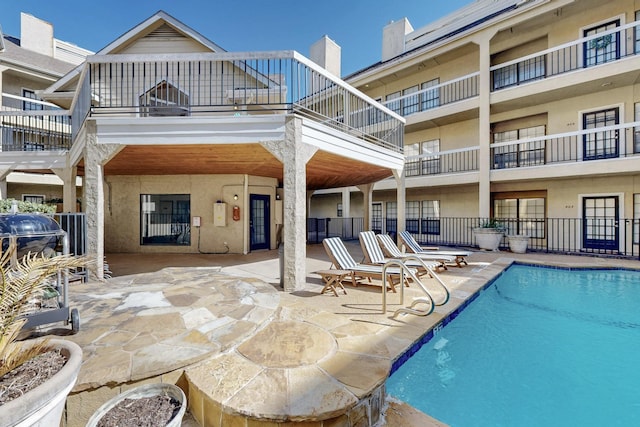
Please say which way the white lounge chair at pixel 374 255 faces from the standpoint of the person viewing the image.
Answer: facing the viewer and to the right of the viewer

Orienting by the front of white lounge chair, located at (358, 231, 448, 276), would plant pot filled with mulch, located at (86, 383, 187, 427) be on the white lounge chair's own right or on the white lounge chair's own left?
on the white lounge chair's own right

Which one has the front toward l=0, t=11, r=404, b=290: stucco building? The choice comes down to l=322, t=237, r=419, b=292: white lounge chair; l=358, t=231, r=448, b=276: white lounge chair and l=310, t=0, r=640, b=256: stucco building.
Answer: l=310, t=0, r=640, b=256: stucco building

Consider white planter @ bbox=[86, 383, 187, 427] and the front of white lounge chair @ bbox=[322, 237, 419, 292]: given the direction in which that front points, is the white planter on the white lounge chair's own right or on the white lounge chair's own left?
on the white lounge chair's own right

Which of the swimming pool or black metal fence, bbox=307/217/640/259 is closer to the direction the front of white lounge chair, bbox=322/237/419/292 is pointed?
the swimming pool

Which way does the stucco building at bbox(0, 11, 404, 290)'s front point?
toward the camera

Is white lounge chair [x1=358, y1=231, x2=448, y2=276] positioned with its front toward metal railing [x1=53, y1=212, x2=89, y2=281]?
no

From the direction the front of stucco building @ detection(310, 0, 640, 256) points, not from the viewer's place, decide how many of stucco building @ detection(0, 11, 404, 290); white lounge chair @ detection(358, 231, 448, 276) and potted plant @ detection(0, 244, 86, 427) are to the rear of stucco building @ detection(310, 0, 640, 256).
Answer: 0

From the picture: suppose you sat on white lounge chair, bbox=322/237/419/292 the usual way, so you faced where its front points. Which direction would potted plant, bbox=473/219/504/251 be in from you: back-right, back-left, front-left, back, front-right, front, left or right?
left

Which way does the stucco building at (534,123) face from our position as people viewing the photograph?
facing the viewer and to the left of the viewer

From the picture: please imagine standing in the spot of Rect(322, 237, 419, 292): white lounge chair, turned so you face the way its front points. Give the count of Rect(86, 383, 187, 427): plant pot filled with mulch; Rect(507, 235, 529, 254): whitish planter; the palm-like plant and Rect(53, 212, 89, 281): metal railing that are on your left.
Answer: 1

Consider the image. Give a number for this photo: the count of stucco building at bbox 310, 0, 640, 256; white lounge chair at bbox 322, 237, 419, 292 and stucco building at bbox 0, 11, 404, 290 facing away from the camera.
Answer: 0

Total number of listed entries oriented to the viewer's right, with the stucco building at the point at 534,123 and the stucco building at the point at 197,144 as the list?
0

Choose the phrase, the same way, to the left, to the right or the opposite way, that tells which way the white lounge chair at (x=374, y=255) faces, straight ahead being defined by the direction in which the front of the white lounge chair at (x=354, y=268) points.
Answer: the same way

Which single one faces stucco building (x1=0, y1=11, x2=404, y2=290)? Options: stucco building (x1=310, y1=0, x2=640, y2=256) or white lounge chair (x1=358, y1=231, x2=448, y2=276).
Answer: stucco building (x1=310, y1=0, x2=640, y2=256)

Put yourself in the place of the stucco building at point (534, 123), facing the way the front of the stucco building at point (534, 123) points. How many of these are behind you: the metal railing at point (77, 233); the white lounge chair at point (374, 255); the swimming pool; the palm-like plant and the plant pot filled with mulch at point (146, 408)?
0

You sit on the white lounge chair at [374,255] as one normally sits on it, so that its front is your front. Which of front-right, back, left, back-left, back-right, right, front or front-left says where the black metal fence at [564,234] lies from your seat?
left

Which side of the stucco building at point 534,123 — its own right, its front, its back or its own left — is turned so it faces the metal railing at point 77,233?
front
